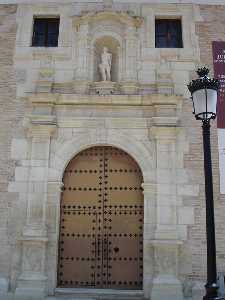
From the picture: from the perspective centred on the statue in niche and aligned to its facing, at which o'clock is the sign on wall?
The sign on wall is roughly at 9 o'clock from the statue in niche.

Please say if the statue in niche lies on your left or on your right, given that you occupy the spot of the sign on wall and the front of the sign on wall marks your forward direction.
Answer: on your right

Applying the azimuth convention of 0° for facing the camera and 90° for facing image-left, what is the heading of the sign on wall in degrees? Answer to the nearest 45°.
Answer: approximately 0°

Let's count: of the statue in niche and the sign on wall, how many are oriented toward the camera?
2

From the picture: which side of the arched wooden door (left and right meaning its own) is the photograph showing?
front

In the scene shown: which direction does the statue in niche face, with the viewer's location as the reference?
facing the viewer
